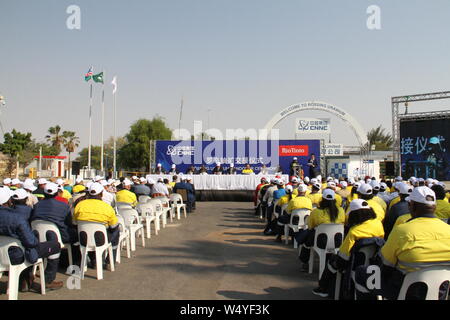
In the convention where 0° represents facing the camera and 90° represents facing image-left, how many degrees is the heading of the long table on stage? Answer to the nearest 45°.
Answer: approximately 0°

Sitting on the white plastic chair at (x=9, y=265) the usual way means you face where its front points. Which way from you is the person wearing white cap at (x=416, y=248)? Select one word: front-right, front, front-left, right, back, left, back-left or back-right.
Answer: right

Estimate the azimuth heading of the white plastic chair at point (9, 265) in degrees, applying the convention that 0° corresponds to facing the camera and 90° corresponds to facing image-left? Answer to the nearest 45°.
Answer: approximately 225°

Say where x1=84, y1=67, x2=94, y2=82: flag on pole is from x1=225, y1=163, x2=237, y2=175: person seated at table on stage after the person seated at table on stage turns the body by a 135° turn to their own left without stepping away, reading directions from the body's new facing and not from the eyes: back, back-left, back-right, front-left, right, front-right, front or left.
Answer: left

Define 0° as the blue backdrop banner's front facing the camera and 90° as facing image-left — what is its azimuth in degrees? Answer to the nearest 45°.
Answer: approximately 0°

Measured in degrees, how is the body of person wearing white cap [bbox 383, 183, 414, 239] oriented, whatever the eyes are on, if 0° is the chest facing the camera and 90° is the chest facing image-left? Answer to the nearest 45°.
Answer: approximately 135°

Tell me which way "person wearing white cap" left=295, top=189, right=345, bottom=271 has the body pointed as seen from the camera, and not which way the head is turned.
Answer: away from the camera

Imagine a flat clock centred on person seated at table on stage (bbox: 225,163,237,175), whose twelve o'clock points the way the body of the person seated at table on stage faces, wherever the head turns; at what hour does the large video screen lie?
The large video screen is roughly at 9 o'clock from the person seated at table on stage.

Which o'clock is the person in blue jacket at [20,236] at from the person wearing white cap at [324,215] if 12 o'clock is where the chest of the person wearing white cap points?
The person in blue jacket is roughly at 8 o'clock from the person wearing white cap.

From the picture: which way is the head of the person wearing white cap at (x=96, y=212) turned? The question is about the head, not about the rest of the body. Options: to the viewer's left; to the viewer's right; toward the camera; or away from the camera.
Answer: away from the camera

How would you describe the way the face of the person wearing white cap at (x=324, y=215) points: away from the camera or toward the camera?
away from the camera

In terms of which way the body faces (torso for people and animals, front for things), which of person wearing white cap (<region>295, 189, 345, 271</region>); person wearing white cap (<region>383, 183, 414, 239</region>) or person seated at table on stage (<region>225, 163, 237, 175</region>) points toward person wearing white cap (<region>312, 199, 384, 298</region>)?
the person seated at table on stage

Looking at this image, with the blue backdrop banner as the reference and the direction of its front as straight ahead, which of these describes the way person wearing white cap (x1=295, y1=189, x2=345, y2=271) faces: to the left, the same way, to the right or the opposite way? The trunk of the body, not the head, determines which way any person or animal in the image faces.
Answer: the opposite way
